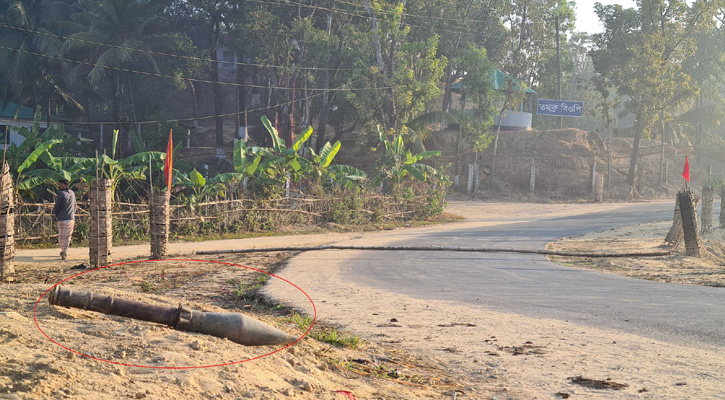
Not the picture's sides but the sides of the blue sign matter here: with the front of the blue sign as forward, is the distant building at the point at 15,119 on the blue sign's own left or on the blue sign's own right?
on the blue sign's own right

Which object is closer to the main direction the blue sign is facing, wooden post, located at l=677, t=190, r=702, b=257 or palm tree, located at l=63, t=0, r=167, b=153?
the wooden post

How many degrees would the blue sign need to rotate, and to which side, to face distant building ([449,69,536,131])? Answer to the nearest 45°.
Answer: approximately 135° to its right

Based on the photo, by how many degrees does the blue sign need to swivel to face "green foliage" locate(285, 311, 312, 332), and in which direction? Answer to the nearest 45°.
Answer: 0° — it already faces it

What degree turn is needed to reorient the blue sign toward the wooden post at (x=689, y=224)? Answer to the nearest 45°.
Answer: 0° — it already faces it

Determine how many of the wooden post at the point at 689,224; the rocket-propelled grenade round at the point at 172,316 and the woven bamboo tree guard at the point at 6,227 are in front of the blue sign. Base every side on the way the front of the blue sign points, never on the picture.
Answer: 3

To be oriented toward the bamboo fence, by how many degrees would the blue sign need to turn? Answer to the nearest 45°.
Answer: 0° — it already faces it

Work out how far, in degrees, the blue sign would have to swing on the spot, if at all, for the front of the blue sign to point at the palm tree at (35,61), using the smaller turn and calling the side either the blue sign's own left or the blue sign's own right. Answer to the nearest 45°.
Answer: approximately 45° to the blue sign's own right

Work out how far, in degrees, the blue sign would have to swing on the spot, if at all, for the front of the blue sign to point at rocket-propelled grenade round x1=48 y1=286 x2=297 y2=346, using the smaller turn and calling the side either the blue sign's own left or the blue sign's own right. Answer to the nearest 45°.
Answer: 0° — it already faces it

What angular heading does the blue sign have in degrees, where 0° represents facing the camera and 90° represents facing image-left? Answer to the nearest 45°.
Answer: approximately 0°
